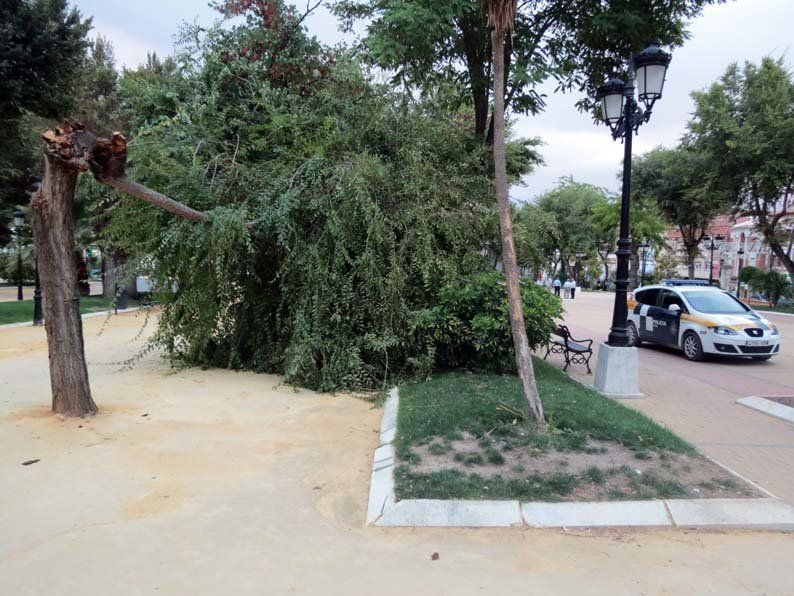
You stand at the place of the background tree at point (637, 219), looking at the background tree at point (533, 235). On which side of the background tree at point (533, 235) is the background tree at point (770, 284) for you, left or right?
left

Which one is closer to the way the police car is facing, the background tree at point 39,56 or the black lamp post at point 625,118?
the black lamp post

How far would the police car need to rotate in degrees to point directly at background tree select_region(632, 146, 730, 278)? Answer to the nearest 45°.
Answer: approximately 135° to its left

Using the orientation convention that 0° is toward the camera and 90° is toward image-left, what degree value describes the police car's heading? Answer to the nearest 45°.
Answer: approximately 315°

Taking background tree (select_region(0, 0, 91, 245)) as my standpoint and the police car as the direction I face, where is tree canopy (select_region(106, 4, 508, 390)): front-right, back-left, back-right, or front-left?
front-right

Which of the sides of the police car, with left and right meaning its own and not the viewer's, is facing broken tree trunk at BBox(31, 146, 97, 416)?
right

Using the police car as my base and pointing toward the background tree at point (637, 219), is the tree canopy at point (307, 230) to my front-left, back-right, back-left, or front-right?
back-left

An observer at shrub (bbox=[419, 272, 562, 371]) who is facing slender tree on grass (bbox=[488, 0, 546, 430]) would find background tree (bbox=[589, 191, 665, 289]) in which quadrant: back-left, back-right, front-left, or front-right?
back-left

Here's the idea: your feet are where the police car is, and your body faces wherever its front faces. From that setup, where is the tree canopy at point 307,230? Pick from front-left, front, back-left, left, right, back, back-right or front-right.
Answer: right

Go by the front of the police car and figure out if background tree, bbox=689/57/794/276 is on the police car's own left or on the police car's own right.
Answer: on the police car's own left

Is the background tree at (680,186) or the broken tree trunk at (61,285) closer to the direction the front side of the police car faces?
the broken tree trunk
